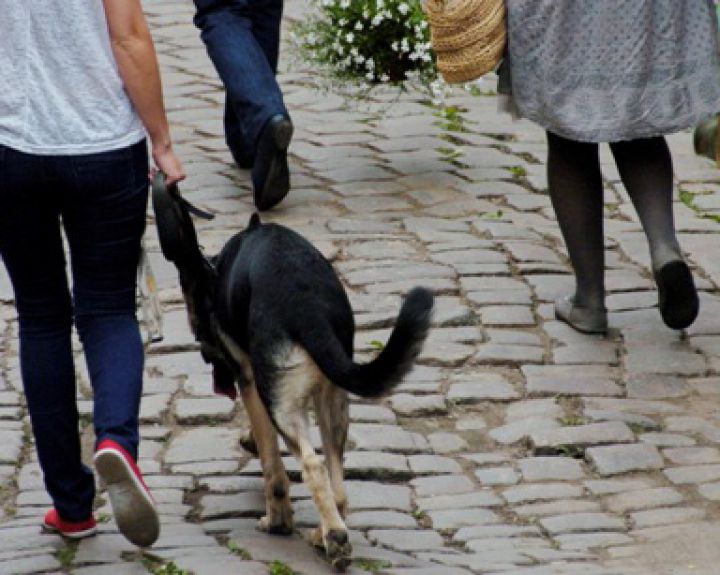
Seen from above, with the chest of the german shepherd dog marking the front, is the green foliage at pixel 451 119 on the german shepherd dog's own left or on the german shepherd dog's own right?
on the german shepherd dog's own right

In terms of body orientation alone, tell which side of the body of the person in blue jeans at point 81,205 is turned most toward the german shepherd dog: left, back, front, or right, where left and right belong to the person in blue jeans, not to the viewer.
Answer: right

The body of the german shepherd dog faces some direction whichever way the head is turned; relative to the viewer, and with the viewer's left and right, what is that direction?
facing away from the viewer and to the left of the viewer

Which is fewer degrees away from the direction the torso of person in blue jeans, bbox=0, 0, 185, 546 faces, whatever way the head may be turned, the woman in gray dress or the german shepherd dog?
the woman in gray dress

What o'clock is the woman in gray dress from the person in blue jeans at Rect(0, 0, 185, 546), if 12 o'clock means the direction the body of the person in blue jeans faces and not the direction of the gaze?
The woman in gray dress is roughly at 2 o'clock from the person in blue jeans.

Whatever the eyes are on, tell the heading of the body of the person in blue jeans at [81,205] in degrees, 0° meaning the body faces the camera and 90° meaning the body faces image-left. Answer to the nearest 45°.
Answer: approximately 180°
